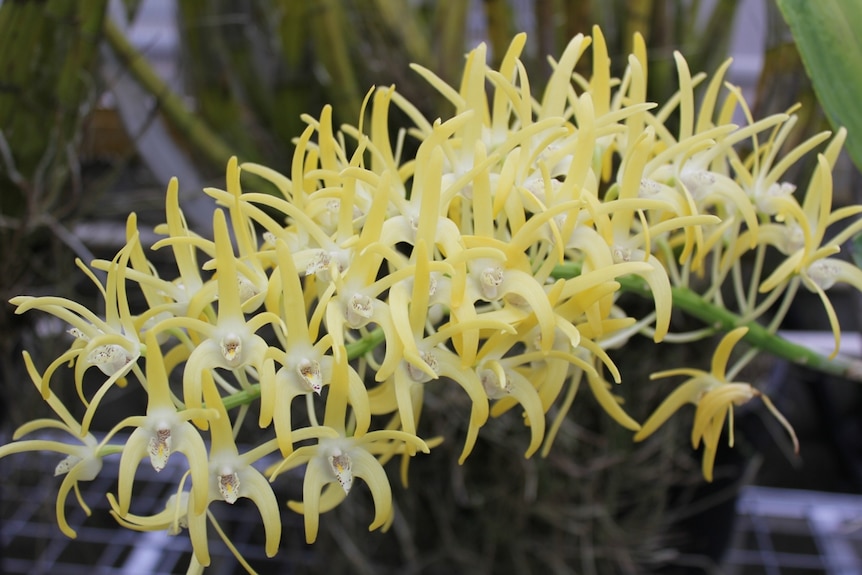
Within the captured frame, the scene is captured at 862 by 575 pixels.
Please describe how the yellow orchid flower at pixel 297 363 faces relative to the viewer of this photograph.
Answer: facing the viewer and to the right of the viewer

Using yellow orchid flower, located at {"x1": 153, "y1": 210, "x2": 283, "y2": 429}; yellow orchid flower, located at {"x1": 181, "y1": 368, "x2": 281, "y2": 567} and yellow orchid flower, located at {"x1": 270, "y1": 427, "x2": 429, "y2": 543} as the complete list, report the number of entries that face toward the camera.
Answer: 3

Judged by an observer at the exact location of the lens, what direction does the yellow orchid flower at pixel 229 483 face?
facing the viewer

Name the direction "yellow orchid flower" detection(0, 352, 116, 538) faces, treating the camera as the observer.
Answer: facing to the left of the viewer

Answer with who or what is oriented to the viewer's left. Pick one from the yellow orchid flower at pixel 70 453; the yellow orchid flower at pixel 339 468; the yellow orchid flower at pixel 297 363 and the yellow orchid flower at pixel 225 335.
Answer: the yellow orchid flower at pixel 70 453
